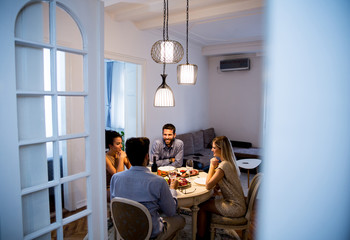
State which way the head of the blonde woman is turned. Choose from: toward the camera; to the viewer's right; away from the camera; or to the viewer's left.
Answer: to the viewer's left

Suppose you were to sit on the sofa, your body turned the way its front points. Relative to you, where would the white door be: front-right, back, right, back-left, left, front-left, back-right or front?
front-right

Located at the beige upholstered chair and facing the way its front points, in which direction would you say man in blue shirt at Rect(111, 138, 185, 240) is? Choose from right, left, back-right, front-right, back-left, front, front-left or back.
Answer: front-left

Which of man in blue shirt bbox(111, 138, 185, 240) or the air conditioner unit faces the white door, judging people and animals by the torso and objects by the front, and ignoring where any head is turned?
the air conditioner unit

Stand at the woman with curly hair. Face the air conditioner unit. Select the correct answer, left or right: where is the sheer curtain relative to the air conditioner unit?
left

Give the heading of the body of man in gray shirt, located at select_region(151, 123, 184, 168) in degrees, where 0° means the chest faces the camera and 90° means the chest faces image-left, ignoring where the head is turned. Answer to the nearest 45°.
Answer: approximately 0°

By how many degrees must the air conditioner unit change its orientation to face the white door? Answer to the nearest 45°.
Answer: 0° — it already faces it

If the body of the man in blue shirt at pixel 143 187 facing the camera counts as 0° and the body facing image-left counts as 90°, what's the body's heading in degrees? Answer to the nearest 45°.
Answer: approximately 225°

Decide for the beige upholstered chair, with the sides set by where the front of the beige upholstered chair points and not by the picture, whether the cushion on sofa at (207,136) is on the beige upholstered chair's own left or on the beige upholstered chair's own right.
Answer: on the beige upholstered chair's own right

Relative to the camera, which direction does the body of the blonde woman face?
to the viewer's left

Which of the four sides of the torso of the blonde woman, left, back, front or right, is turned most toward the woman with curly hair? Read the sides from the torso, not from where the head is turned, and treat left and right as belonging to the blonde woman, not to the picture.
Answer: front

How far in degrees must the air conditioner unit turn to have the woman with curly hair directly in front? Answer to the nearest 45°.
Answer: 0° — it already faces them

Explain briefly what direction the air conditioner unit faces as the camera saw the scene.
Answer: facing the viewer

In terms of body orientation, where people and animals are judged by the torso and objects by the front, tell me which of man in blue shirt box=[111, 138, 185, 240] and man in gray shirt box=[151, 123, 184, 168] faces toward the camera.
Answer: man in gray shirt box=[151, 123, 184, 168]

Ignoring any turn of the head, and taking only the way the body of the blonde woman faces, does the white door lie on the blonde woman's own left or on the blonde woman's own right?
on the blonde woman's own left
